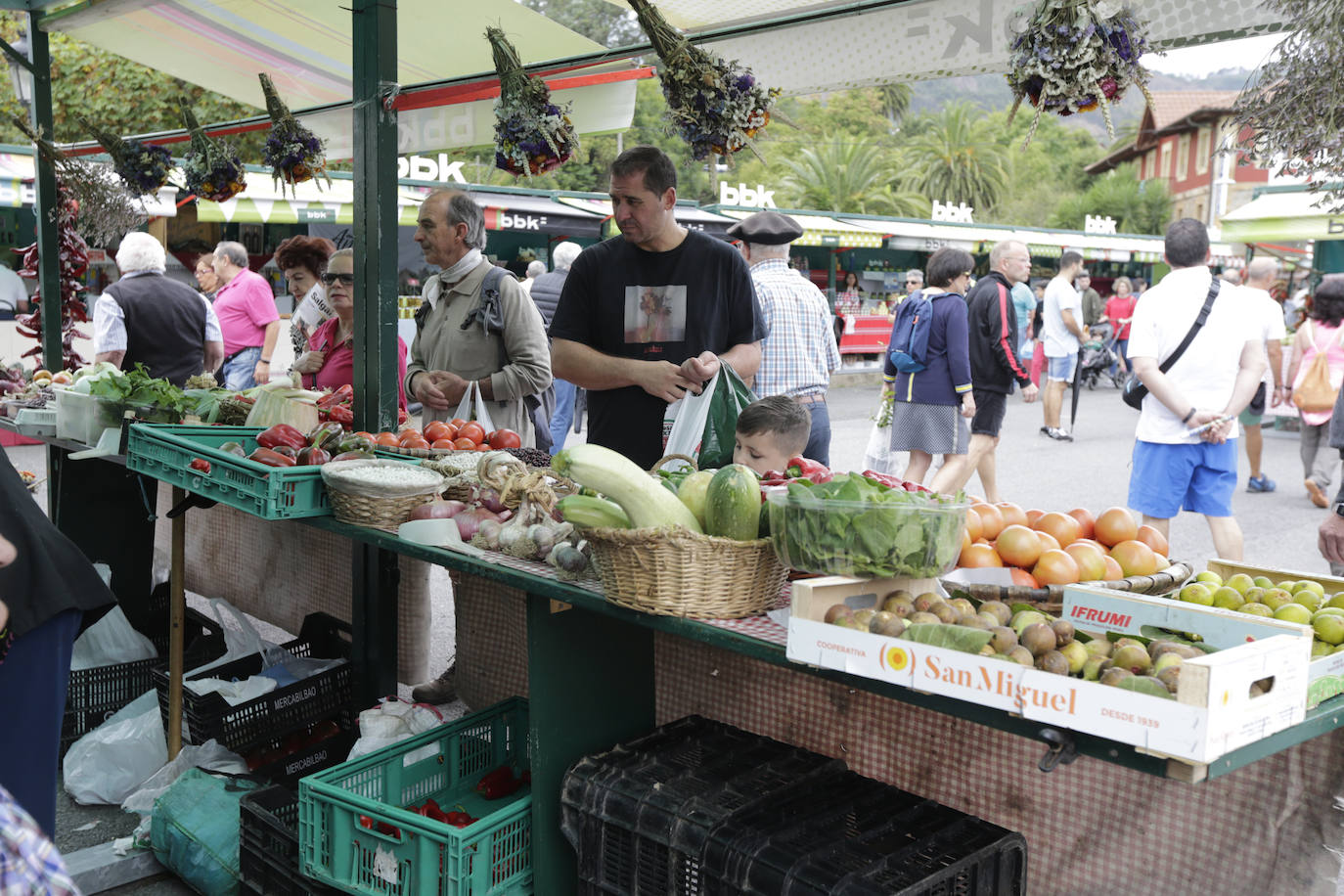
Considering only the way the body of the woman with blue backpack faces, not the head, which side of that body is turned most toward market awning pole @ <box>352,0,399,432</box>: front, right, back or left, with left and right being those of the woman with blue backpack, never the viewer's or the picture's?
back

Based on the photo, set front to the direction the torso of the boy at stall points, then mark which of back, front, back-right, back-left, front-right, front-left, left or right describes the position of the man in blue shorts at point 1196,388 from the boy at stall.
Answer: back

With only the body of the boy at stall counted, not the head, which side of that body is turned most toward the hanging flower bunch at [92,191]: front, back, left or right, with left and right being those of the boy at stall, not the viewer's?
right

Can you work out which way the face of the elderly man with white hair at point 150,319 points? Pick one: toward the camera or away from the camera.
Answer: away from the camera

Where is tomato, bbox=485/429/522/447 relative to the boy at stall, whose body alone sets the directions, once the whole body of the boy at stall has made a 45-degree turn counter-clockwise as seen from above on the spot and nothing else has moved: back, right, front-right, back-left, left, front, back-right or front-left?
back-right

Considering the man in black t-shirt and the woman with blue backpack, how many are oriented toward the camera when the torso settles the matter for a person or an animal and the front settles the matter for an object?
1

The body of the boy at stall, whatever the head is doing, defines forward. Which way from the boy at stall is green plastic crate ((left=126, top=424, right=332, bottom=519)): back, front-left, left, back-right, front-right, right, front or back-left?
front-right

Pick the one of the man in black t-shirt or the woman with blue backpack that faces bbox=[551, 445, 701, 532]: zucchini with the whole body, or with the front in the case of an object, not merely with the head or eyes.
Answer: the man in black t-shirt

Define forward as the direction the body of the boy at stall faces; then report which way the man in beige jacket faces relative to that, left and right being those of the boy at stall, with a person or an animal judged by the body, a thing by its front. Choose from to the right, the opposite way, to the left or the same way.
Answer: the same way

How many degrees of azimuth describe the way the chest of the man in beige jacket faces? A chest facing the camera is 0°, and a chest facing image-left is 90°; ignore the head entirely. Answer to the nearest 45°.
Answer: approximately 45°

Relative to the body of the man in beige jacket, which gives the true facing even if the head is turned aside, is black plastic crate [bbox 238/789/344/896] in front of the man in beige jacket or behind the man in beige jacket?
in front

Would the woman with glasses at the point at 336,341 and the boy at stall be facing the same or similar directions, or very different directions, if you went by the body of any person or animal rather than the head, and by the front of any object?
same or similar directions

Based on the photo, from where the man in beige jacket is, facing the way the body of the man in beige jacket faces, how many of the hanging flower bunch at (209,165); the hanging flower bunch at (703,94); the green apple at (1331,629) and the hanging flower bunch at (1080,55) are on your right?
1

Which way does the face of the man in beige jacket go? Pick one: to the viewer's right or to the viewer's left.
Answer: to the viewer's left

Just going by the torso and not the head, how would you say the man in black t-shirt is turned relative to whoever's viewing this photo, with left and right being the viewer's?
facing the viewer

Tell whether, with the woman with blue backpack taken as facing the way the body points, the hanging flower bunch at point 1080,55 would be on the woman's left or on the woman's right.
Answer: on the woman's right

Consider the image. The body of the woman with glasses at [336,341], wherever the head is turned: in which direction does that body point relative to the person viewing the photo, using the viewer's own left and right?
facing the viewer and to the left of the viewer

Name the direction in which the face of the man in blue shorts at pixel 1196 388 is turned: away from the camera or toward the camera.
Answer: away from the camera
